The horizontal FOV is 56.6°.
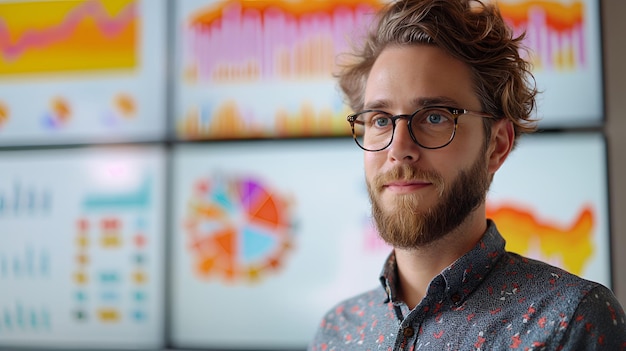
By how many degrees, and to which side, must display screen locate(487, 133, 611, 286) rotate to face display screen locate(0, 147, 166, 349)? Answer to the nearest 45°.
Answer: approximately 90° to its right

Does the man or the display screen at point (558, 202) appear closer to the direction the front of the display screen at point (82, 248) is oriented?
the man

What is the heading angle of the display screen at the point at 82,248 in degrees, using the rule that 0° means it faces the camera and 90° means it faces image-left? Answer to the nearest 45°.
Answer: approximately 0°

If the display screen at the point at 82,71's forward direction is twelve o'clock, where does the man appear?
The man is roughly at 11 o'clock from the display screen.

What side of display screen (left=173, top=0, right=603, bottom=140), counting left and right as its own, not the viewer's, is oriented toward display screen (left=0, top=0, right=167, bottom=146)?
right

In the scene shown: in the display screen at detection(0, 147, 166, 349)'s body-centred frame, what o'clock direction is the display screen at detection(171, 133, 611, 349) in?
the display screen at detection(171, 133, 611, 349) is roughly at 10 o'clock from the display screen at detection(0, 147, 166, 349).

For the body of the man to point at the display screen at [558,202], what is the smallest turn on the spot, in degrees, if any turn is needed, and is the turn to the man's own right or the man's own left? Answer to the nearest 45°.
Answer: approximately 135° to the man's own right

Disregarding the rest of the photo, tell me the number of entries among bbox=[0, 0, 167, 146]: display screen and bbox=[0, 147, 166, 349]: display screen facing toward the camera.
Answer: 2

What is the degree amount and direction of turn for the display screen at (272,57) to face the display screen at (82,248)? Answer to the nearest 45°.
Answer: approximately 90° to its right

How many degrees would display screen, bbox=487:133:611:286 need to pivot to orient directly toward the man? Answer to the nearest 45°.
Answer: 0° — it already faces them

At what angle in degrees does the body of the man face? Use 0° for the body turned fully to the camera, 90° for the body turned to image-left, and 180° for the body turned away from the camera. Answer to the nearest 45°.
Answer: approximately 45°

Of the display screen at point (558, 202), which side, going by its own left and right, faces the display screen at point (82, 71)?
right
